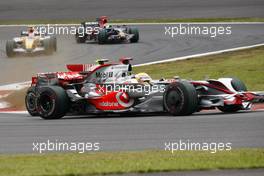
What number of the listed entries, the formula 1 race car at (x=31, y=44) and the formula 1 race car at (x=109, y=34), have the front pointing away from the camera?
0

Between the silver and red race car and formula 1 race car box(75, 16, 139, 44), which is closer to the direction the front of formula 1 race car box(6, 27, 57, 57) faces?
the silver and red race car
